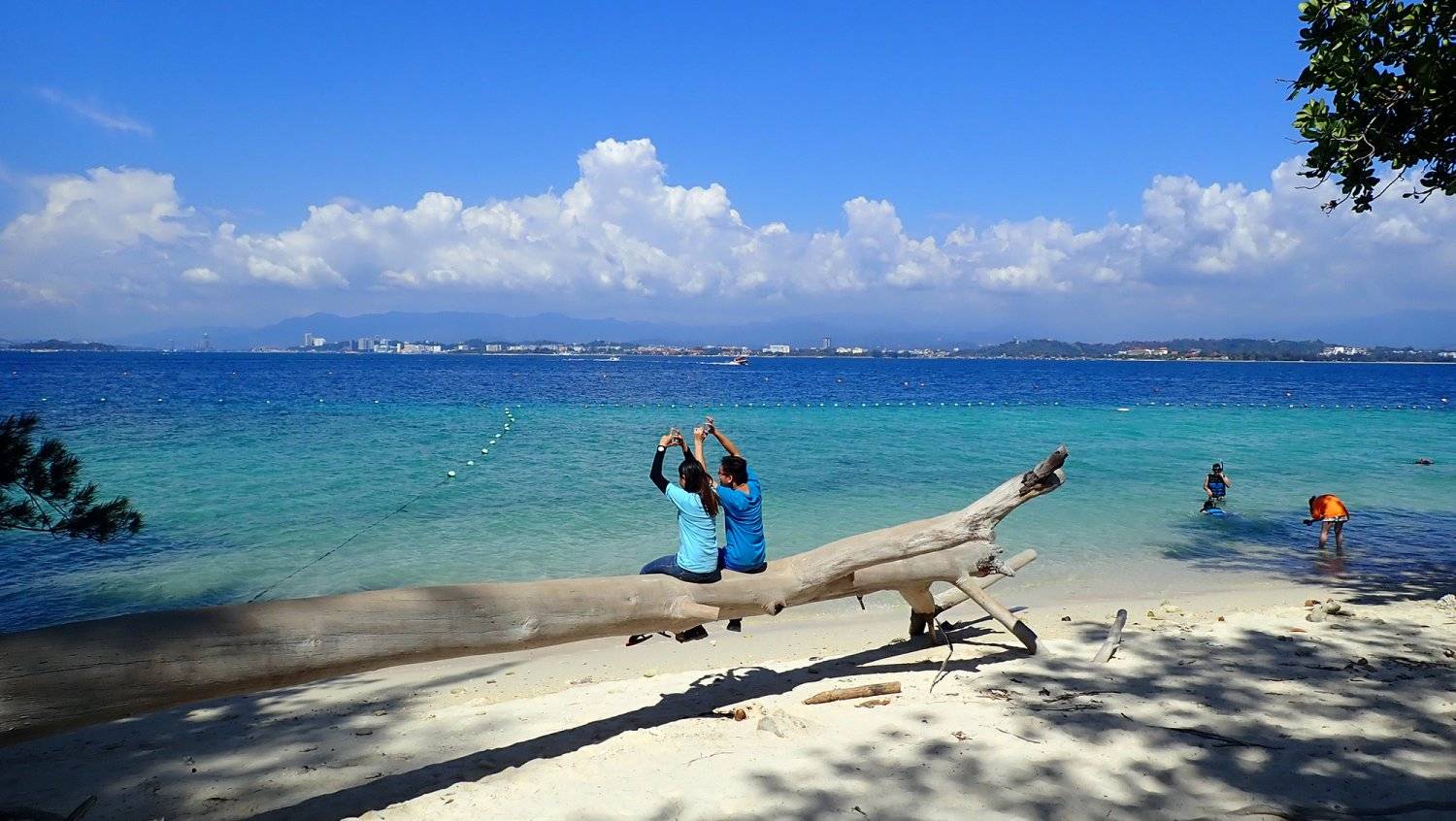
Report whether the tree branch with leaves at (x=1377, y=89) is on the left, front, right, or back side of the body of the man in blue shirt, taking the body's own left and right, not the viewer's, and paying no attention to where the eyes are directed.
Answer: right

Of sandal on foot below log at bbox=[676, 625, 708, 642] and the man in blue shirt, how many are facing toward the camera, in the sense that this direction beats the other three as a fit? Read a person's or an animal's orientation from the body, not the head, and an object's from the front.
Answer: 0

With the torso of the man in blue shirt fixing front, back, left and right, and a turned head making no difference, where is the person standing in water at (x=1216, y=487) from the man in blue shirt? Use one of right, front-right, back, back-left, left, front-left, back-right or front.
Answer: right

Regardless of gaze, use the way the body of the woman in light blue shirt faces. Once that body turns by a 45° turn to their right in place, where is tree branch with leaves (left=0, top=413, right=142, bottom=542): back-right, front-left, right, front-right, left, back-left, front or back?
left

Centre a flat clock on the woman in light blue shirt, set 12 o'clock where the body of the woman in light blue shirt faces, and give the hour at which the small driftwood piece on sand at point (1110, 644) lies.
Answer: The small driftwood piece on sand is roughly at 4 o'clock from the woman in light blue shirt.

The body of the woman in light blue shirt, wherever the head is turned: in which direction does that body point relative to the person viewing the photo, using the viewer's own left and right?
facing away from the viewer and to the left of the viewer

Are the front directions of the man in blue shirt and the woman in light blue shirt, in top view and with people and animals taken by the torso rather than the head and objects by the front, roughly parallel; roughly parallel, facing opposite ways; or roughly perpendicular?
roughly parallel

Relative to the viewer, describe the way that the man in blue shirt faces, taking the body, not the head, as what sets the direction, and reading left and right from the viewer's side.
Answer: facing away from the viewer and to the left of the viewer

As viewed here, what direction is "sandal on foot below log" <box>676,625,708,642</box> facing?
to the viewer's left
